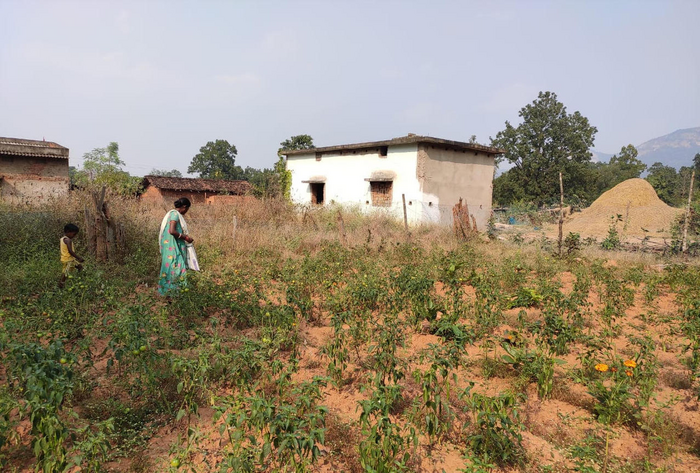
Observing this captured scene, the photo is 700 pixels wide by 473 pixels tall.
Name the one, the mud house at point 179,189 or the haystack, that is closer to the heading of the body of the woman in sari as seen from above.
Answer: the haystack

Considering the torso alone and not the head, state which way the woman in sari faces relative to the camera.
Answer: to the viewer's right

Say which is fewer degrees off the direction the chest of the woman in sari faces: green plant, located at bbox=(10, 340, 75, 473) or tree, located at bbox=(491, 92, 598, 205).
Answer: the tree

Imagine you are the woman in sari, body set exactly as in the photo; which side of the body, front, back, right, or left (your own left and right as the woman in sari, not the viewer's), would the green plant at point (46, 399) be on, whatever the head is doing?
right

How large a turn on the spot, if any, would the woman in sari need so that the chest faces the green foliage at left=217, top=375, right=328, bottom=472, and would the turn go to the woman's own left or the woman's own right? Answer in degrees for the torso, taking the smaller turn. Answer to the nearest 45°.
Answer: approximately 90° to the woman's own right

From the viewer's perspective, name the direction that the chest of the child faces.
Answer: to the viewer's right

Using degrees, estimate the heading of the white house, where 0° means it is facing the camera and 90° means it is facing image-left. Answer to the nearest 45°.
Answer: approximately 45°

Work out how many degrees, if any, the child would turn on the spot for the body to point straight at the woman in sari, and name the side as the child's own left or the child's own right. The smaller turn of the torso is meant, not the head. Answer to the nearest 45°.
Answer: approximately 45° to the child's own right
